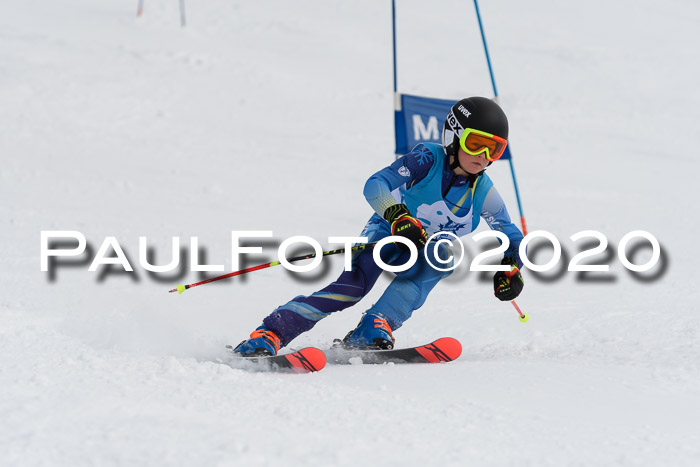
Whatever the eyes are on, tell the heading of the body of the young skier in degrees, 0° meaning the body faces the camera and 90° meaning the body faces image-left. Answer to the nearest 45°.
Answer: approximately 315°

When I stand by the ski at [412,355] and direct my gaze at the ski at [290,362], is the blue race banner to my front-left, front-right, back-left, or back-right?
back-right

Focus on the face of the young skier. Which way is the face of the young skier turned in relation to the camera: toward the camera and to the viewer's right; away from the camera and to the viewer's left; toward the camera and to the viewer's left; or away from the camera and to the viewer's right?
toward the camera and to the viewer's right

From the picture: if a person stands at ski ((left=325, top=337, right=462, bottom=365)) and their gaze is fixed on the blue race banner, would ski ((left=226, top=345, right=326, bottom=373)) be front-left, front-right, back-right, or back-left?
back-left

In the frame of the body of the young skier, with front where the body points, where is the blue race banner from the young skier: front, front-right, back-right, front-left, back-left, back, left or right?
back-left
